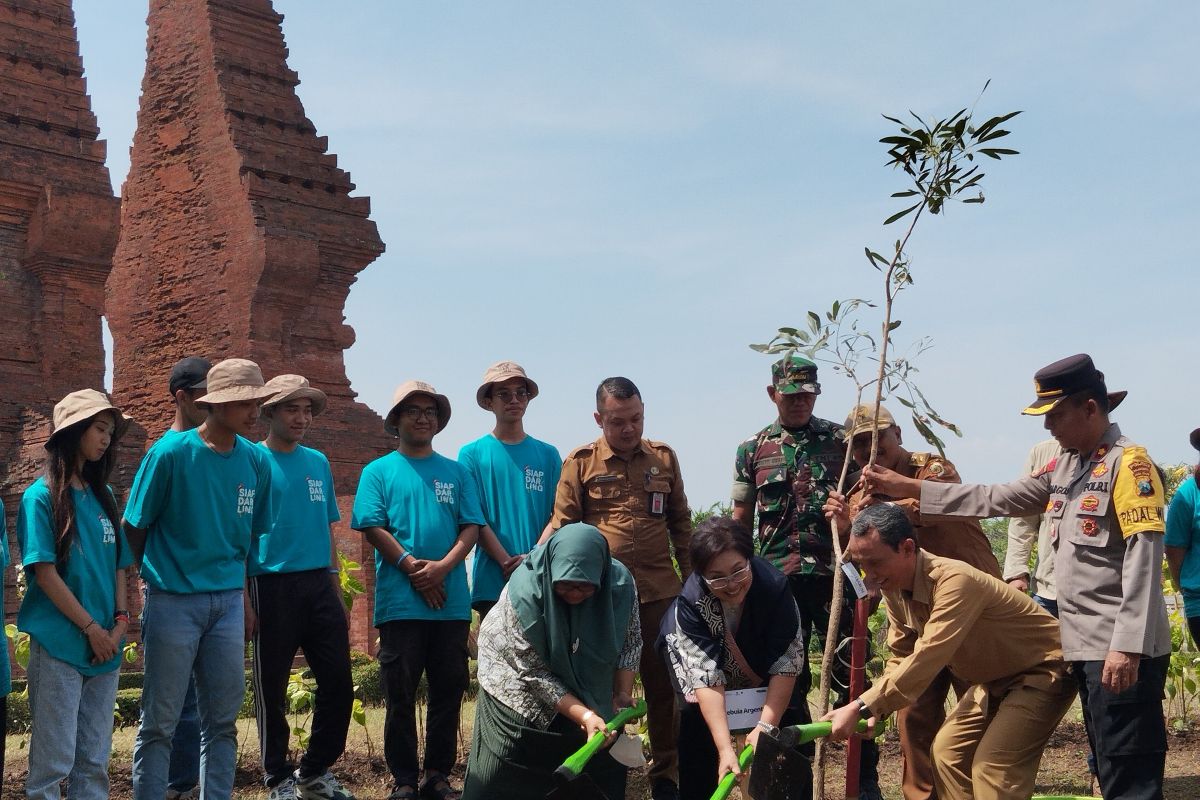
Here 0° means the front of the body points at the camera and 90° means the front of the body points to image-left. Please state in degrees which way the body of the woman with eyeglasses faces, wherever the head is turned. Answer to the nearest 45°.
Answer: approximately 0°

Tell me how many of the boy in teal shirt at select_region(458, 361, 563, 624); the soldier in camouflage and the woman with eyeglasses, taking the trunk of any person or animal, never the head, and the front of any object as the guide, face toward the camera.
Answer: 3

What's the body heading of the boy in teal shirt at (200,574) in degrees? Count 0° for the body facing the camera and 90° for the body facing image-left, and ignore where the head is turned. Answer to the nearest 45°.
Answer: approximately 315°

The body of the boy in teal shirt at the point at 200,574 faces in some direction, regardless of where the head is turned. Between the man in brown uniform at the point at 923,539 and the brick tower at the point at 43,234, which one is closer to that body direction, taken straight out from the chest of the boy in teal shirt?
the man in brown uniform

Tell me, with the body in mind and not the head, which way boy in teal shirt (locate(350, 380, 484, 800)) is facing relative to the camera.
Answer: toward the camera

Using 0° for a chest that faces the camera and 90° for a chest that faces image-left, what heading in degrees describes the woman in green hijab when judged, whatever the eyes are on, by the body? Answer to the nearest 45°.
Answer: approximately 315°

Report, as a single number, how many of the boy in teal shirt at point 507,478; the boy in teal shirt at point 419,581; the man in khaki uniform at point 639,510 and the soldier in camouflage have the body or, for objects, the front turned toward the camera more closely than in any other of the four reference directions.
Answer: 4

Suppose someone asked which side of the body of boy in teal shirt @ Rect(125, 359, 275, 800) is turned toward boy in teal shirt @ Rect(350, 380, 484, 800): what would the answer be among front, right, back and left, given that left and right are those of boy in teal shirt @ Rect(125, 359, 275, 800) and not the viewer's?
left

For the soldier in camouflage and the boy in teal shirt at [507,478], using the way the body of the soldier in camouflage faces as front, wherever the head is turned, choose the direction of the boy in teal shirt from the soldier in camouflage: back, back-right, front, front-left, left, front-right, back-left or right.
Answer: right

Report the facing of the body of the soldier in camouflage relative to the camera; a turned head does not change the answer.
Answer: toward the camera

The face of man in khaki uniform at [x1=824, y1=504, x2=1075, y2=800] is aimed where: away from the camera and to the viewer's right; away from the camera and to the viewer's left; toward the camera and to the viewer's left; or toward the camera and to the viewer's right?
toward the camera and to the viewer's left

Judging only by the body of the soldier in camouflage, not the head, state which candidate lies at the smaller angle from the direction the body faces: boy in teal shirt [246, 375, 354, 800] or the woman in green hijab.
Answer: the woman in green hijab

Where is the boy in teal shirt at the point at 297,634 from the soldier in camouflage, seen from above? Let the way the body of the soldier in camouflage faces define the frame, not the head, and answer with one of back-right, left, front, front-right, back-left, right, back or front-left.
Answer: right

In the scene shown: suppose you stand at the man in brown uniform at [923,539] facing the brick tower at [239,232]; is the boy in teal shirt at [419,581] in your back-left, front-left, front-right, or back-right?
front-left

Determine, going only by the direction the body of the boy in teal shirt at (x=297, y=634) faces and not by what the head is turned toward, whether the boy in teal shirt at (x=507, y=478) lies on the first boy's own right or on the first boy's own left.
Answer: on the first boy's own left

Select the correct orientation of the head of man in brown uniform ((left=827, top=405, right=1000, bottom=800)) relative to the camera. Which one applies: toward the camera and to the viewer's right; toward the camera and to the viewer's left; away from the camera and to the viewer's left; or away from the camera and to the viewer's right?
toward the camera and to the viewer's left

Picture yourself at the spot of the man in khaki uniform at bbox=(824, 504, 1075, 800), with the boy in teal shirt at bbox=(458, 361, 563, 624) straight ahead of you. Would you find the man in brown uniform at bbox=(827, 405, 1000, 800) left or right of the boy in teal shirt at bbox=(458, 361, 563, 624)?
right
